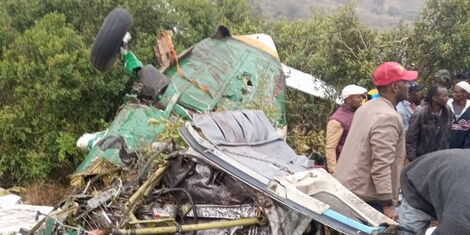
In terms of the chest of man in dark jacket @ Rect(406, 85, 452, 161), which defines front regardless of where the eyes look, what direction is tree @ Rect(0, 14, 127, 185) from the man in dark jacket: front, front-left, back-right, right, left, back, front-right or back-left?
back-right

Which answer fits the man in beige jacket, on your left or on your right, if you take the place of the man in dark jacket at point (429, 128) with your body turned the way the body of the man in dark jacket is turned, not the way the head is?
on your right

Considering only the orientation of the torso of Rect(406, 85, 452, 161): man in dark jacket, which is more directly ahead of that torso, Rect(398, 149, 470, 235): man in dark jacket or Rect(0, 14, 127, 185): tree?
the man in dark jacket

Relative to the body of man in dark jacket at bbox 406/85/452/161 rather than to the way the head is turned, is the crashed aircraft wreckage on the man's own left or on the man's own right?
on the man's own right

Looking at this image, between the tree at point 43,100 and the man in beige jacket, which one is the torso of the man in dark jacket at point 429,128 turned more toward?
the man in beige jacket
